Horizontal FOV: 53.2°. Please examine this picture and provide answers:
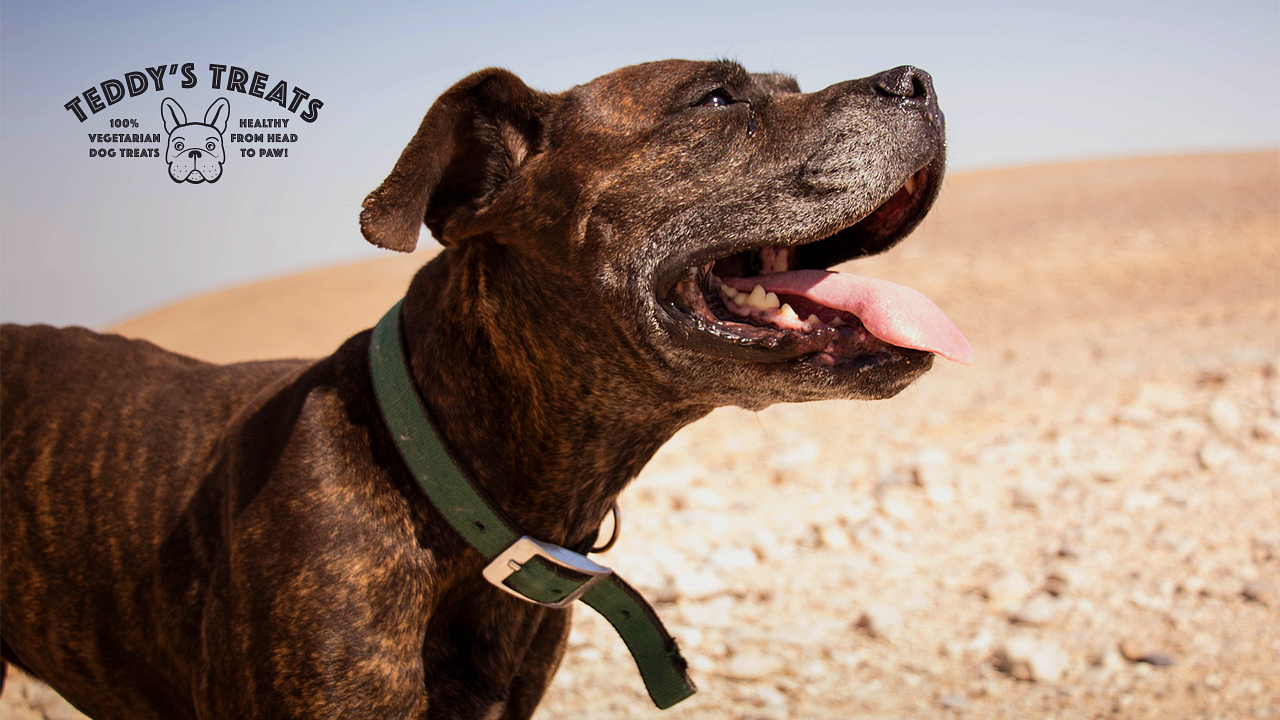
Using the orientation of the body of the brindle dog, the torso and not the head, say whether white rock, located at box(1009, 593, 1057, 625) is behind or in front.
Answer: in front

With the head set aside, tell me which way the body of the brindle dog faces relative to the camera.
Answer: to the viewer's right

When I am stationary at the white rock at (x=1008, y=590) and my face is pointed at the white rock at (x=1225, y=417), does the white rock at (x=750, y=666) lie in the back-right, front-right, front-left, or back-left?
back-left

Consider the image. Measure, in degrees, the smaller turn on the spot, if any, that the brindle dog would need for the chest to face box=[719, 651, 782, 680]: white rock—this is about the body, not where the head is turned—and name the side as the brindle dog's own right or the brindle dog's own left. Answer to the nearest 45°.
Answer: approximately 45° to the brindle dog's own left

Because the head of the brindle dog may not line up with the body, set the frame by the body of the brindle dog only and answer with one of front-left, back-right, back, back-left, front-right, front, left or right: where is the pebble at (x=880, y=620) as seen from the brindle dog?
front-left

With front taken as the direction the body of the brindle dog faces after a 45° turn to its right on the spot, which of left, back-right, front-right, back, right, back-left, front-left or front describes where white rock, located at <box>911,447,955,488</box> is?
left

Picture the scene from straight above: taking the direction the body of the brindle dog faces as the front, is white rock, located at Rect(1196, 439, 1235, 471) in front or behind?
in front

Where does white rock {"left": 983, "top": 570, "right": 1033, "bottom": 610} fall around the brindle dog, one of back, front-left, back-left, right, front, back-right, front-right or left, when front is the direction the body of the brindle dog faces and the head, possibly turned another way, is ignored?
front-left

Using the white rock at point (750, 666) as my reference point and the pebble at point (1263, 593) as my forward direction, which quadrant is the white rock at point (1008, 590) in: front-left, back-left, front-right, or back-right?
front-left

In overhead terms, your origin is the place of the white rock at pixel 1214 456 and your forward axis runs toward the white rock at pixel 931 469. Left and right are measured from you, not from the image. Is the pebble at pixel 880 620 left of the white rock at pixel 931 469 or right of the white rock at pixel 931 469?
left

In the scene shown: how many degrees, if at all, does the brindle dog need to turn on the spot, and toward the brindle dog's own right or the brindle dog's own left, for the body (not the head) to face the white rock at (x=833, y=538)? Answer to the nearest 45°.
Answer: approximately 45° to the brindle dog's own left

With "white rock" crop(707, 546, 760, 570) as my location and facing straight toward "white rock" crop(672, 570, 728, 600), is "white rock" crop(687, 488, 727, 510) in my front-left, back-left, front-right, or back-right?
back-right
